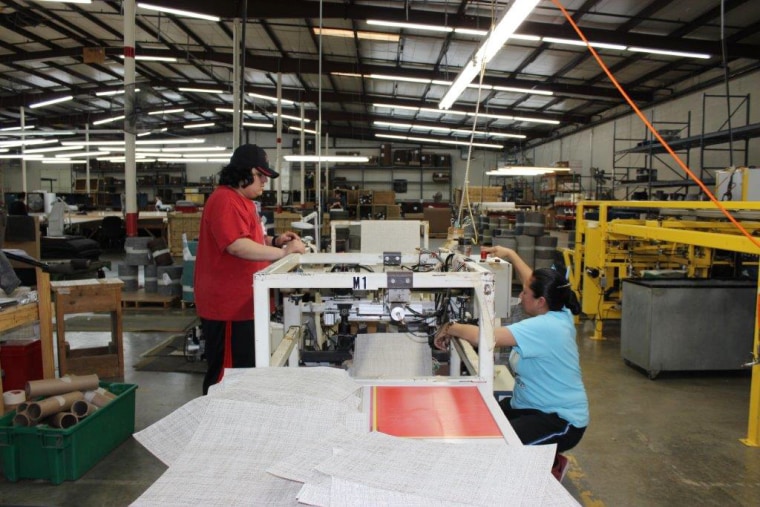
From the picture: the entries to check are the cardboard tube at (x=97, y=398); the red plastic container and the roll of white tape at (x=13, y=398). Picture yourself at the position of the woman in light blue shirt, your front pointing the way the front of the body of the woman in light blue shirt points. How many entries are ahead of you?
3

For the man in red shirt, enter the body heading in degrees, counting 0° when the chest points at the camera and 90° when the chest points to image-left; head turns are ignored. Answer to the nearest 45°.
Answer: approximately 270°

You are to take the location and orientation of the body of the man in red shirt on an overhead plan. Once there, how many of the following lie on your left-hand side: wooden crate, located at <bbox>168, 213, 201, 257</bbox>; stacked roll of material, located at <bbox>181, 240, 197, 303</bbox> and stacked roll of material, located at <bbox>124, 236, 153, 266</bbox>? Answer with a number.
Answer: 3

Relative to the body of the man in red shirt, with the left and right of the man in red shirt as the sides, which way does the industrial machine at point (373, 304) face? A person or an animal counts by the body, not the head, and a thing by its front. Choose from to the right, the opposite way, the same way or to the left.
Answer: to the right

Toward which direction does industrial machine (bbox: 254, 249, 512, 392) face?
toward the camera

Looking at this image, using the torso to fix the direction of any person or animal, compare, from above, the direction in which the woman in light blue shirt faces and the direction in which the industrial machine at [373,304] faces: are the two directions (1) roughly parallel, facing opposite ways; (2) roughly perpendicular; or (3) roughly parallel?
roughly perpendicular

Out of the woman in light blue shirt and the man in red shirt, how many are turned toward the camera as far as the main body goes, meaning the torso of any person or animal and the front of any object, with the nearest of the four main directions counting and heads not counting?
0

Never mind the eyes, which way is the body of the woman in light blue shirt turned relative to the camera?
to the viewer's left

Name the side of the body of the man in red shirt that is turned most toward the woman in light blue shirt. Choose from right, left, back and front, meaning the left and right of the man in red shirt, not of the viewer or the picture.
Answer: front

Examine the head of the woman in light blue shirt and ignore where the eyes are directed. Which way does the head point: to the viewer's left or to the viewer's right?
to the viewer's left

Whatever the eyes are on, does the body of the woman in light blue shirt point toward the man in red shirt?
yes

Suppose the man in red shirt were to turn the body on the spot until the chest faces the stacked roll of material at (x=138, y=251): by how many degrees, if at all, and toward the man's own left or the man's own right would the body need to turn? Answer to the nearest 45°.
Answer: approximately 90° to the man's own left

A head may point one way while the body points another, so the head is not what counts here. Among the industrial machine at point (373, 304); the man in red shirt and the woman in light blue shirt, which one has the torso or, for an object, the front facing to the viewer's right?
the man in red shirt

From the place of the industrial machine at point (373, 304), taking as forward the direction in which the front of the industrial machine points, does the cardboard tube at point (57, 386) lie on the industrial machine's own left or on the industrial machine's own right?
on the industrial machine's own right

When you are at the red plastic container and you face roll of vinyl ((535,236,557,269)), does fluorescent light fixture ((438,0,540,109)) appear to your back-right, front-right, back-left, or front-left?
front-right

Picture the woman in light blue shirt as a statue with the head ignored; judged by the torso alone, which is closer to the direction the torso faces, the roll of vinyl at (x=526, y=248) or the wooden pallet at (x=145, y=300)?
the wooden pallet

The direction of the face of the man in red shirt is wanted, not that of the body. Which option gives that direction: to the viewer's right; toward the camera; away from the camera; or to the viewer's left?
to the viewer's right
